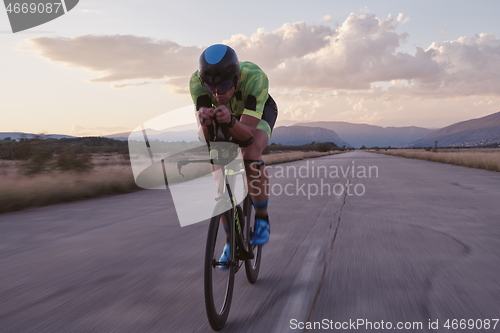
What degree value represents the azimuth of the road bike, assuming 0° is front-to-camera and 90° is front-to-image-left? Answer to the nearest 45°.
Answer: approximately 0°
